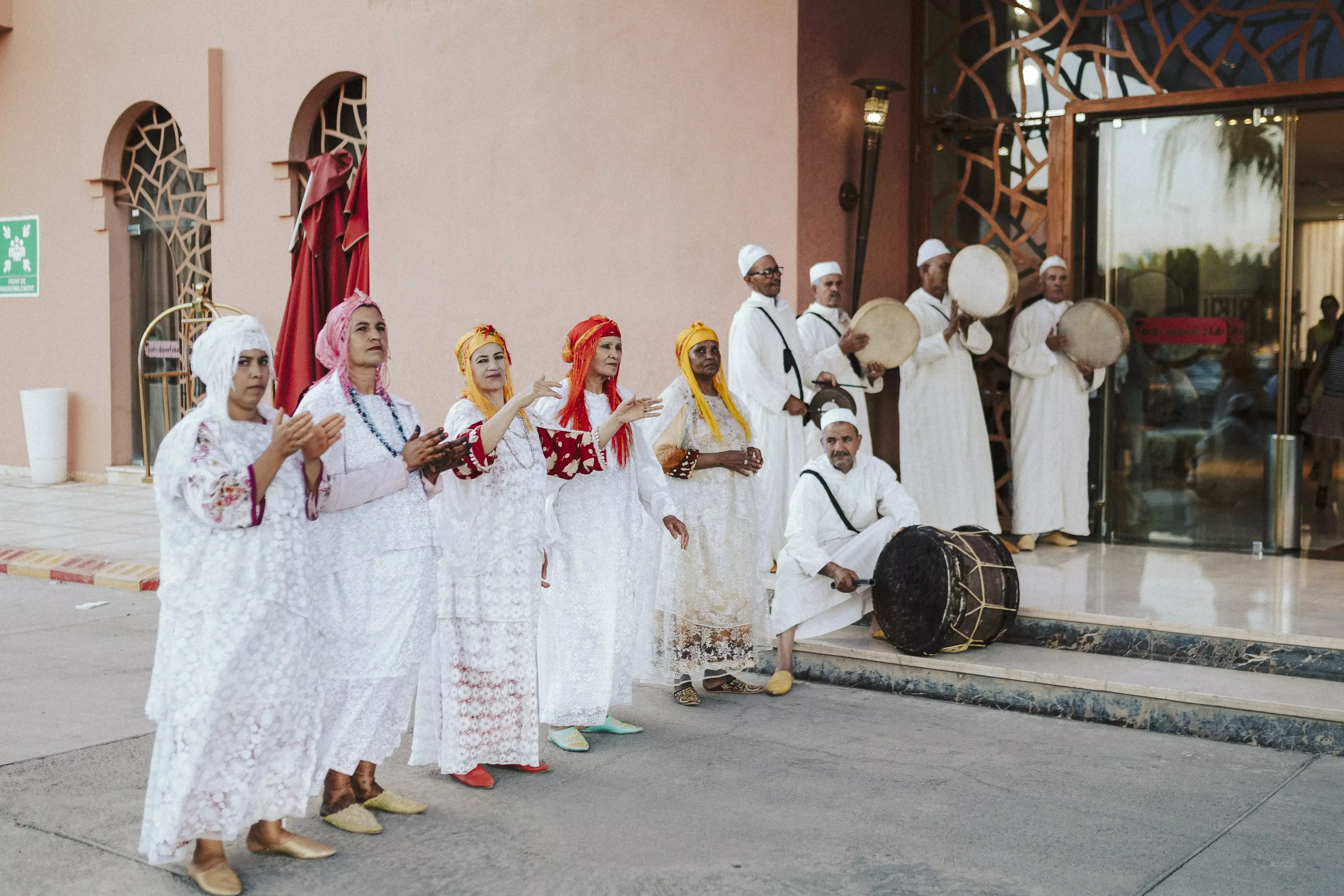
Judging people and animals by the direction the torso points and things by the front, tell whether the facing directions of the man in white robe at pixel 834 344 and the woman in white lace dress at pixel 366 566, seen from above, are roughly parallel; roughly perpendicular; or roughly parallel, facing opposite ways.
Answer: roughly parallel

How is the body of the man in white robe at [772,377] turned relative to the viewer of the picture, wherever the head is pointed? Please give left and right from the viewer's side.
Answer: facing the viewer and to the right of the viewer

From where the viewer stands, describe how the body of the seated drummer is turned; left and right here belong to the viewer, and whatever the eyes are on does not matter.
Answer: facing the viewer

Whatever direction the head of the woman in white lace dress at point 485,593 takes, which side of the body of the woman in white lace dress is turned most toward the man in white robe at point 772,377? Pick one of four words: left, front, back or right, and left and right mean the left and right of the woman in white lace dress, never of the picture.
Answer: left

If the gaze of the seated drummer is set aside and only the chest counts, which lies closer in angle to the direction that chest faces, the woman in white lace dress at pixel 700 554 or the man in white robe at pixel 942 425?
the woman in white lace dress

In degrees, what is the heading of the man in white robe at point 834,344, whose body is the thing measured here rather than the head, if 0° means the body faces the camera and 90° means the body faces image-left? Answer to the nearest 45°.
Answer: approximately 315°

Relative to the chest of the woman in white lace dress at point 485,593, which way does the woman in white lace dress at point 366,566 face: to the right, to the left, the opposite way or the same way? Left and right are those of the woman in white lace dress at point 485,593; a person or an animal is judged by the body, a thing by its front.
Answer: the same way

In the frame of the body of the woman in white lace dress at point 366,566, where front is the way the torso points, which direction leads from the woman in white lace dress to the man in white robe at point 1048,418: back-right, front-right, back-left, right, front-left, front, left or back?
left

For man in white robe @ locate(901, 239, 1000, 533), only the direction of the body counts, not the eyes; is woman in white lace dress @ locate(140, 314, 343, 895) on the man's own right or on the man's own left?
on the man's own right

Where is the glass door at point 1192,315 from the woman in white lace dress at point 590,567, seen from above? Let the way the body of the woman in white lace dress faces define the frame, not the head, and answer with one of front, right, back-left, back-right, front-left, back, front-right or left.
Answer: left

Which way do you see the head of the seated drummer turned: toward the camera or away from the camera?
toward the camera

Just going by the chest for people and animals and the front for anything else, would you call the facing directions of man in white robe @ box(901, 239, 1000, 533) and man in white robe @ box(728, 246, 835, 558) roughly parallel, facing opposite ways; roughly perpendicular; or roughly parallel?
roughly parallel

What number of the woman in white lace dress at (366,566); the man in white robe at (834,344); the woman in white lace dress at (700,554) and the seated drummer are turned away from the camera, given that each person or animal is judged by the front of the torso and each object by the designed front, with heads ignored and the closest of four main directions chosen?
0

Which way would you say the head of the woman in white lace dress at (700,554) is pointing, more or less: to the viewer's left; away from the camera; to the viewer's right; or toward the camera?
toward the camera

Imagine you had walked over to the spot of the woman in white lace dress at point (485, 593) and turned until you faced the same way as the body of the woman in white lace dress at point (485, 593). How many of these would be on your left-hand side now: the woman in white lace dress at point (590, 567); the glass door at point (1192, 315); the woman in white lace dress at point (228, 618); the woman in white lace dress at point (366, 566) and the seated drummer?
3

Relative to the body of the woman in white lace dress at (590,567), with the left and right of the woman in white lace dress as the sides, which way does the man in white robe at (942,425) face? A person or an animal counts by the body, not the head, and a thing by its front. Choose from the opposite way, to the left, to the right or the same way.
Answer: the same way

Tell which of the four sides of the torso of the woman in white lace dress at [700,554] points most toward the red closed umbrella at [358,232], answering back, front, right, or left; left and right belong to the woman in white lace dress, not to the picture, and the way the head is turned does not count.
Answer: back

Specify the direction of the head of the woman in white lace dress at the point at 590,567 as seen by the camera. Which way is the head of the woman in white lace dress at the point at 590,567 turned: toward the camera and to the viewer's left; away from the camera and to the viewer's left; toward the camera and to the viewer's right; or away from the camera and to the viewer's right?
toward the camera and to the viewer's right
